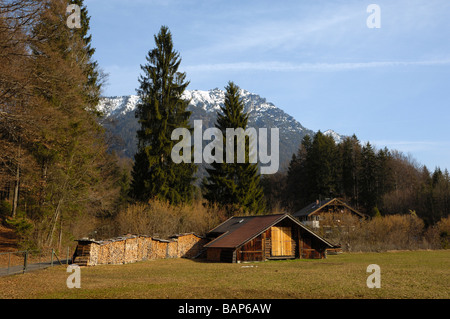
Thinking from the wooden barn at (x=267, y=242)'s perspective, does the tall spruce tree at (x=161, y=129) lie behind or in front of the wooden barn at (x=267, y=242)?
behind

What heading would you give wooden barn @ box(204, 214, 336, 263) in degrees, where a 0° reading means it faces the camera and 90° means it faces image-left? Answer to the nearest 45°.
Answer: approximately 315°

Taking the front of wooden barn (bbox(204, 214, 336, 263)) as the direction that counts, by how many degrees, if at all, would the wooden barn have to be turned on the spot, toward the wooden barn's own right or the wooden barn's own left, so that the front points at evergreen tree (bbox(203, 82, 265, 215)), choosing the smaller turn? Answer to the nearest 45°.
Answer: approximately 135° to the wooden barn's own left

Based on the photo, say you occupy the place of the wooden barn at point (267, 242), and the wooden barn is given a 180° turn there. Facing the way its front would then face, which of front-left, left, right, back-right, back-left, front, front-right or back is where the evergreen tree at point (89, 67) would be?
front-left
